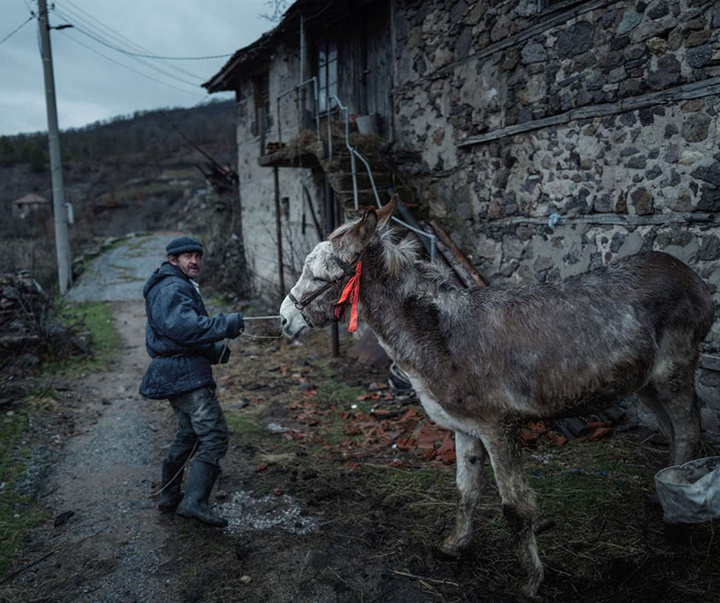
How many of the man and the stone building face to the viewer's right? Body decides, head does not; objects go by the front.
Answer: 1

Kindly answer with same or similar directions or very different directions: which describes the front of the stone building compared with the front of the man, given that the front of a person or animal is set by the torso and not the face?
very different directions

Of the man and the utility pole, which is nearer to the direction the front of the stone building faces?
the man

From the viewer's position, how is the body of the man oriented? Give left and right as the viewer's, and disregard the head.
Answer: facing to the right of the viewer

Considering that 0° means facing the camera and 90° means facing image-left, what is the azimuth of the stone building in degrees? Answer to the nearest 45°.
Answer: approximately 45°

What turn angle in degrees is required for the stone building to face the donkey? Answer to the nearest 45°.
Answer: approximately 45° to its left

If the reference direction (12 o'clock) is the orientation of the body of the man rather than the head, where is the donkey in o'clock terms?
The donkey is roughly at 1 o'clock from the man.

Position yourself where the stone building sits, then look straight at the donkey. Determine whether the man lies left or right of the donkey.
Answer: right

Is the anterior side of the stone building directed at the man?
yes
